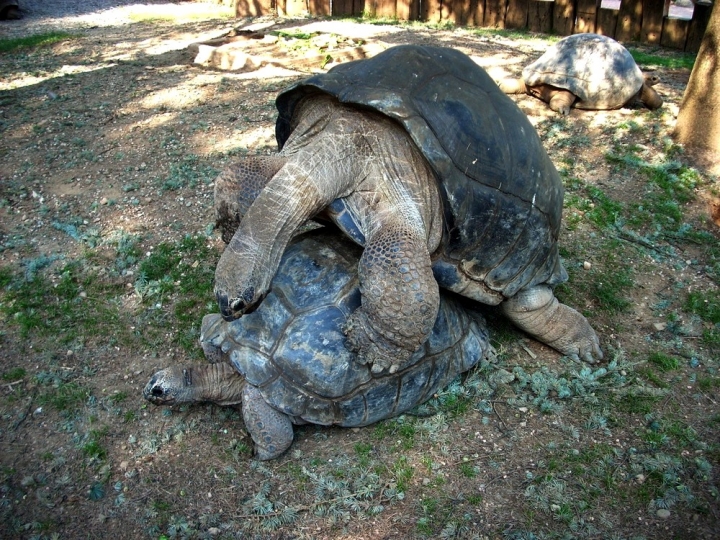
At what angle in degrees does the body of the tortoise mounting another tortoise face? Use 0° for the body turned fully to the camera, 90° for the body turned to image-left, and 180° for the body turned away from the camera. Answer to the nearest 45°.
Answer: approximately 45°

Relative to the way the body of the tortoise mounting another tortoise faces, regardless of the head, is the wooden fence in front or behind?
behind

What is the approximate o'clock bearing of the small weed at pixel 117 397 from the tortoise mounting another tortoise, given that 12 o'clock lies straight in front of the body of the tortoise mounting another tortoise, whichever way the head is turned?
The small weed is roughly at 1 o'clock from the tortoise mounting another tortoise.

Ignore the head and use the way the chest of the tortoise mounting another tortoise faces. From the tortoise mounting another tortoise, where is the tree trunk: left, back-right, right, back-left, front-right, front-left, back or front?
back

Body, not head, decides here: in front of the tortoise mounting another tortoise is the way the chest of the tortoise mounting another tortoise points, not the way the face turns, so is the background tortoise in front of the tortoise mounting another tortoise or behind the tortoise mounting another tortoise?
behind
